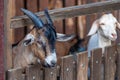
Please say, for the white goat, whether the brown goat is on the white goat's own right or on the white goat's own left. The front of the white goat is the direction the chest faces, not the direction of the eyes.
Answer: on the white goat's own right
